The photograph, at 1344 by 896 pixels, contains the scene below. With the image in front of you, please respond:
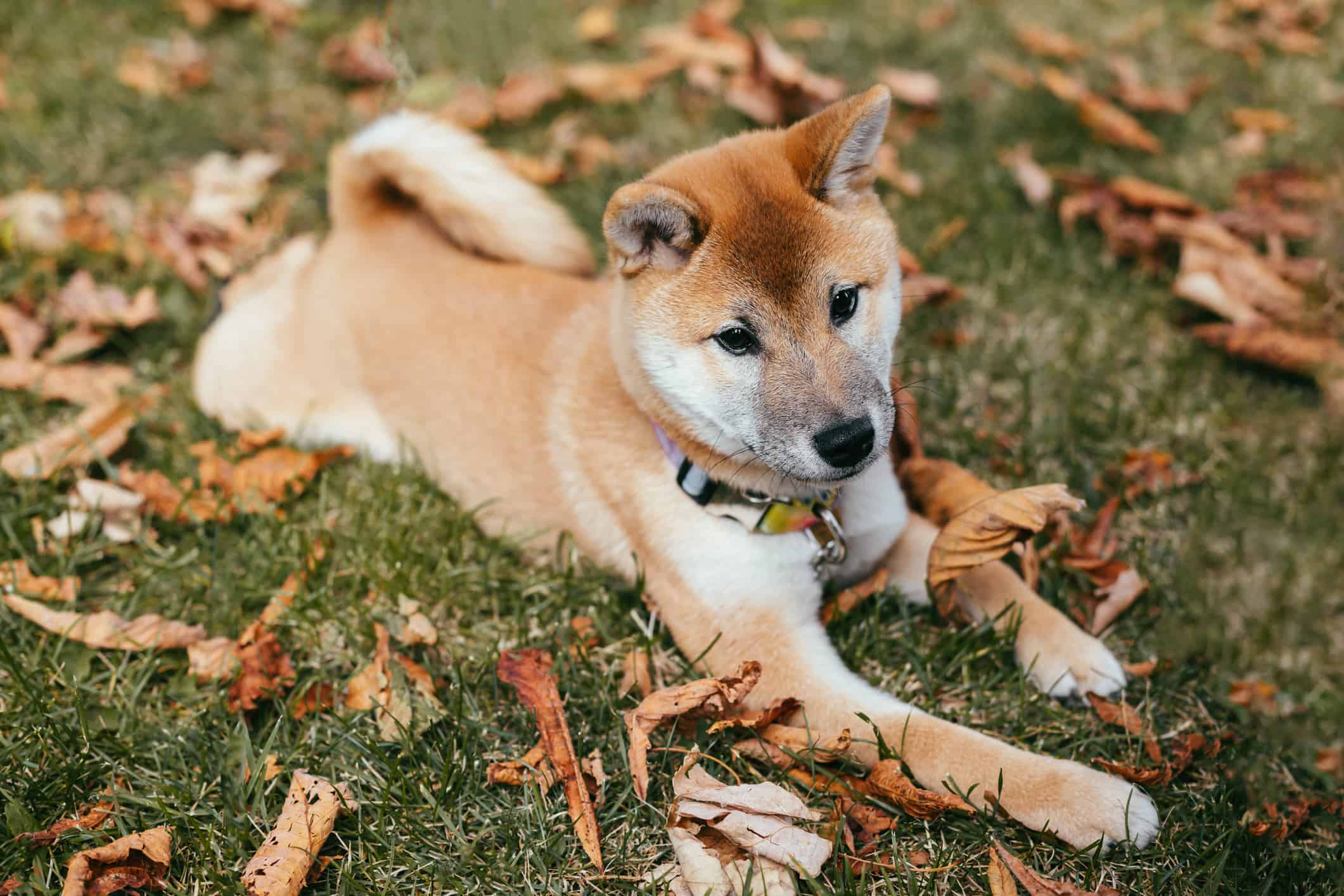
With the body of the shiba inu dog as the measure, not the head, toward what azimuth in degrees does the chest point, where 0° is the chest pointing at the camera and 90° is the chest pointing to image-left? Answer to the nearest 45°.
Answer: approximately 315°

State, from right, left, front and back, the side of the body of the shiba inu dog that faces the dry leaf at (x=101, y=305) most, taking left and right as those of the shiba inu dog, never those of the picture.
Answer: back

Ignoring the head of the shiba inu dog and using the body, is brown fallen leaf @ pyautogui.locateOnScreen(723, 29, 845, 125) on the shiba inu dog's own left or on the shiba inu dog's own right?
on the shiba inu dog's own left

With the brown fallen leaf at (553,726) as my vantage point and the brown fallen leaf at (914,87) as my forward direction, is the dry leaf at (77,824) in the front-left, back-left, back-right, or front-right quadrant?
back-left

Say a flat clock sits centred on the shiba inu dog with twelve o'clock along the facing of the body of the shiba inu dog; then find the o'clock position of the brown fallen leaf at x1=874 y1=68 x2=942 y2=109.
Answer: The brown fallen leaf is roughly at 8 o'clock from the shiba inu dog.

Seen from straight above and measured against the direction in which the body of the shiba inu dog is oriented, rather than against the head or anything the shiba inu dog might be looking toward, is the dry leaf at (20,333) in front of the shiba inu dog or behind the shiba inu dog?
behind

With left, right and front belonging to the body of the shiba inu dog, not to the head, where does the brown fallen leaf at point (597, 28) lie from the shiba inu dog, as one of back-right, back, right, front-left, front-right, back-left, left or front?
back-left

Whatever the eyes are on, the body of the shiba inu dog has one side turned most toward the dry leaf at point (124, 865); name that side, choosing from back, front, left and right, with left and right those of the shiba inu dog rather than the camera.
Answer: right

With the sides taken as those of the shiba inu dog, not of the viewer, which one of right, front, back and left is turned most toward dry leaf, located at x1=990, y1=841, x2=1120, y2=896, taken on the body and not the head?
front

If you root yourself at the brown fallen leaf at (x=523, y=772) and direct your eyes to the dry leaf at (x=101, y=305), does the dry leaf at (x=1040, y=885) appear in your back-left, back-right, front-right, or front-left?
back-right

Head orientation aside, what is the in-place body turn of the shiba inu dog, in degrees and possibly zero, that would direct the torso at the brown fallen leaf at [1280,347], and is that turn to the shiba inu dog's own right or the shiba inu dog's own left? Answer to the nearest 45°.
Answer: approximately 90° to the shiba inu dog's own left

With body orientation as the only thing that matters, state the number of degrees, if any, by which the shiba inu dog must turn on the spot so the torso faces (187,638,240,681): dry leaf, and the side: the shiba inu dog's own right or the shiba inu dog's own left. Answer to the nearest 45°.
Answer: approximately 135° to the shiba inu dog's own right

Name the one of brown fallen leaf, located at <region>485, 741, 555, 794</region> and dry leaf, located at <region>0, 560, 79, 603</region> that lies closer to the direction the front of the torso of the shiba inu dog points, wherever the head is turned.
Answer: the brown fallen leaf
